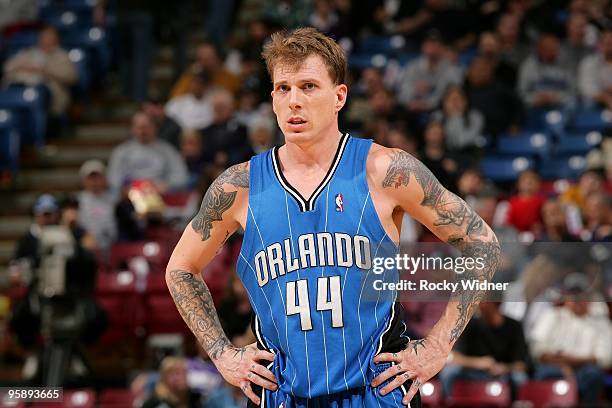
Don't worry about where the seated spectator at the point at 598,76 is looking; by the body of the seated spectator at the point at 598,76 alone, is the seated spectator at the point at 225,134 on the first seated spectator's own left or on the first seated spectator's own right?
on the first seated spectator's own right

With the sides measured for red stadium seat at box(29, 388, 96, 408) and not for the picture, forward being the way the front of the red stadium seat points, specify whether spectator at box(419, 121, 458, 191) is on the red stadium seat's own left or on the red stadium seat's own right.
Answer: on the red stadium seat's own left

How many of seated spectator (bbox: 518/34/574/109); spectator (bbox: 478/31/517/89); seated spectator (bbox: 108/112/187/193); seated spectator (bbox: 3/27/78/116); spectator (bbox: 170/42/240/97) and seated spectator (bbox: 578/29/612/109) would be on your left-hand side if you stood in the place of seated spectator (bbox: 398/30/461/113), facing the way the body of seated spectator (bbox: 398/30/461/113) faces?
3

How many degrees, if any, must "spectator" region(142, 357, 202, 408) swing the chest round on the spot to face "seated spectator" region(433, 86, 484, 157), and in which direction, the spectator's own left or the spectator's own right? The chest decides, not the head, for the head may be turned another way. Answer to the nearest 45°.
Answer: approximately 135° to the spectator's own left

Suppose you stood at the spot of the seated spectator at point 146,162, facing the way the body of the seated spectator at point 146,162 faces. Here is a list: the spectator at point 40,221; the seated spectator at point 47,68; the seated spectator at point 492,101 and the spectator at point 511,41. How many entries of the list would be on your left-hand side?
2

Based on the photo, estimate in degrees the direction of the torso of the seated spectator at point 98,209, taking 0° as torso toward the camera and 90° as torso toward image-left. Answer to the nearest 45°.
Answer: approximately 0°
